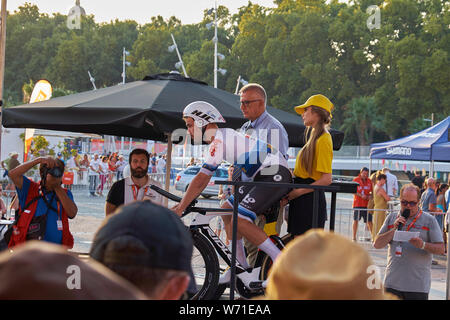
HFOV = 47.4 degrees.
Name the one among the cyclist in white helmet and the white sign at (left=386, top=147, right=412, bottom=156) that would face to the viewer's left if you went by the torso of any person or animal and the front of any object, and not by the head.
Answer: the cyclist in white helmet

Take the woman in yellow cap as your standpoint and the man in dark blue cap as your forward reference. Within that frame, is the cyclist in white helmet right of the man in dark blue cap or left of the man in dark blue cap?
right

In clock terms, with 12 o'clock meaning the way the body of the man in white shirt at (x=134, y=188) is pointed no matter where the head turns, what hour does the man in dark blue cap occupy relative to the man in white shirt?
The man in dark blue cap is roughly at 12 o'clock from the man in white shirt.

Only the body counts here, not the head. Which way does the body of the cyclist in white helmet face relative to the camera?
to the viewer's left

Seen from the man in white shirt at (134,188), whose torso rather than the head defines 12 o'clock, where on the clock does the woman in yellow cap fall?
The woman in yellow cap is roughly at 10 o'clock from the man in white shirt.

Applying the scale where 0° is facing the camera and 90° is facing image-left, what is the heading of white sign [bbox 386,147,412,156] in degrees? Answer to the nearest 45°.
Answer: approximately 0°

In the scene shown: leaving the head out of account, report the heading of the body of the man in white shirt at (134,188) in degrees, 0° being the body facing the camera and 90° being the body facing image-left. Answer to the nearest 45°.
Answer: approximately 0°

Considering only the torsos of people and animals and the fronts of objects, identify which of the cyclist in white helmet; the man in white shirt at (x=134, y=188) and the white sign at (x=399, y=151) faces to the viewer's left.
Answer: the cyclist in white helmet

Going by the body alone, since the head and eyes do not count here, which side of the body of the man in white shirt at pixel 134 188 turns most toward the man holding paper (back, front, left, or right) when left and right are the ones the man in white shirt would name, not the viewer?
left
